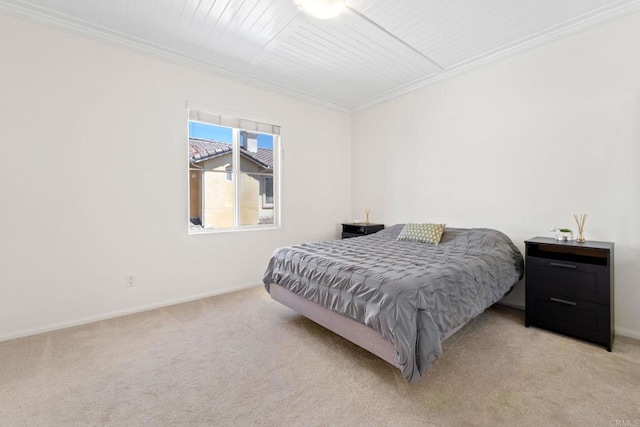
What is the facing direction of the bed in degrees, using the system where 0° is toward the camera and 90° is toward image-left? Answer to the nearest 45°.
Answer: approximately 45°

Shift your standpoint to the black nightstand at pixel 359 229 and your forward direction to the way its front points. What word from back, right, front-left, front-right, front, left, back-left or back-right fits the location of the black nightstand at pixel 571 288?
left

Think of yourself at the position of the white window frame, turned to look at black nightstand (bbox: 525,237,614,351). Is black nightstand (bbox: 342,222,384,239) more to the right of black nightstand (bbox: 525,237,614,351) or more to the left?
left

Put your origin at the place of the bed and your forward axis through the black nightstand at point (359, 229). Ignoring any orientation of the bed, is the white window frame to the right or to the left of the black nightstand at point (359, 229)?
left
